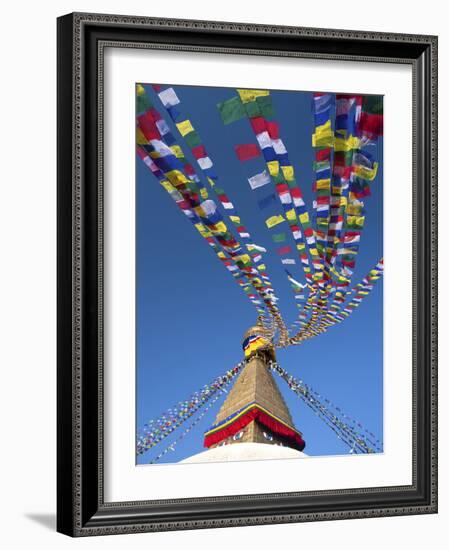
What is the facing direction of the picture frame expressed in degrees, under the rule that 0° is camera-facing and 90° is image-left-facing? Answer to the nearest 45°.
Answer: approximately 315°
